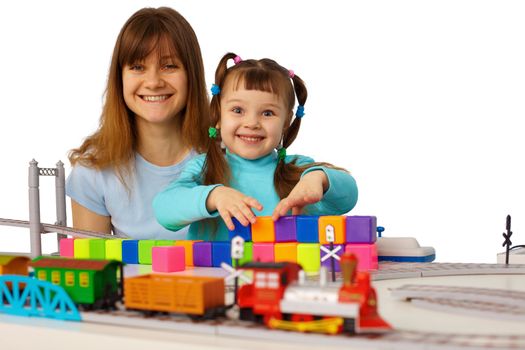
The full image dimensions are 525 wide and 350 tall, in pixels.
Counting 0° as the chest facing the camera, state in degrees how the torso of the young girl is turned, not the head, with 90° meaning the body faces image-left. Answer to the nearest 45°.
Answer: approximately 0°

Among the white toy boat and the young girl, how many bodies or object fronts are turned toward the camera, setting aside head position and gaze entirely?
1

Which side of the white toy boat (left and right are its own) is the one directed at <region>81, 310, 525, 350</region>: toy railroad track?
right

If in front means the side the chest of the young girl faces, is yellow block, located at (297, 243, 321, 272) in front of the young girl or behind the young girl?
in front

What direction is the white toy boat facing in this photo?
to the viewer's right

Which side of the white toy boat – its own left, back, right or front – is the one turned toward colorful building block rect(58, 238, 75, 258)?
back

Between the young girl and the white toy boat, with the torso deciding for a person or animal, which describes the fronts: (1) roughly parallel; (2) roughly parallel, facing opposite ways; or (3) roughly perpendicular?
roughly perpendicular
